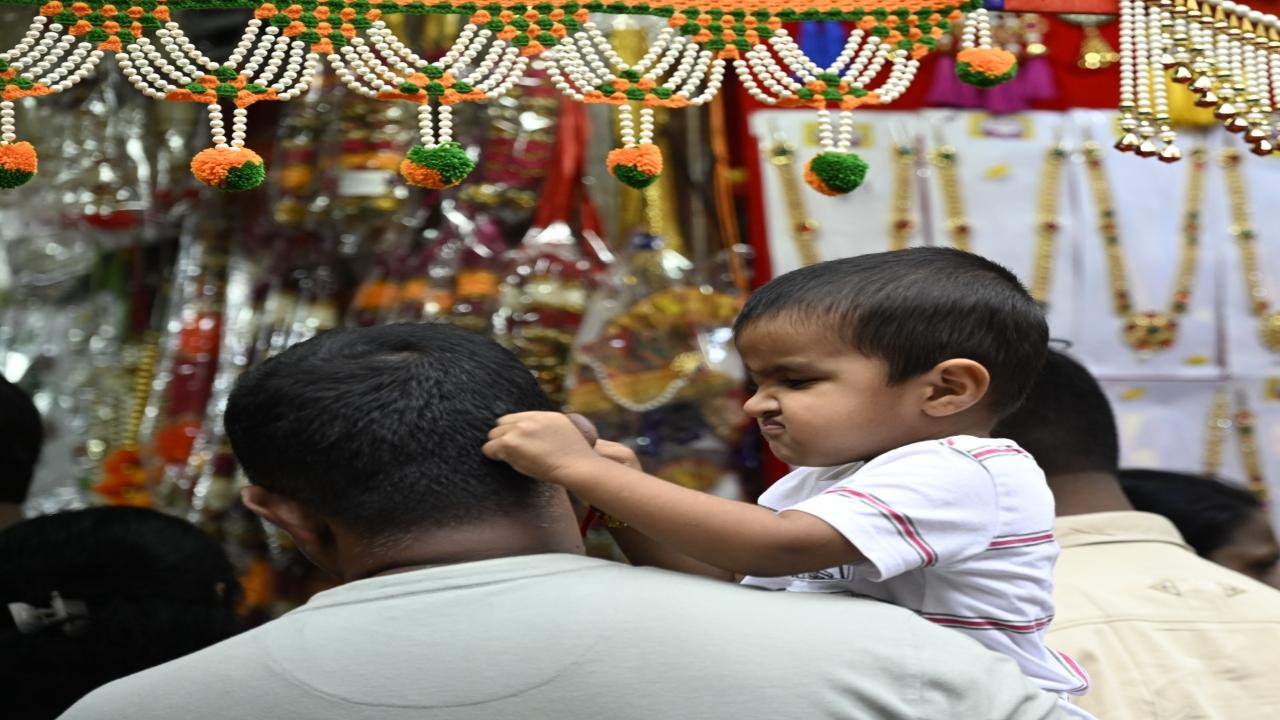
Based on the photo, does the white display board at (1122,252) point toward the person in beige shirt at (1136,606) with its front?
yes

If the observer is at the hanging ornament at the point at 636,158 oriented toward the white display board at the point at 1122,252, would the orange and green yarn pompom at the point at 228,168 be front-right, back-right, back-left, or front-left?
back-left

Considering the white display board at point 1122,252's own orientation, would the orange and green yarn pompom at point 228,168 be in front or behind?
in front

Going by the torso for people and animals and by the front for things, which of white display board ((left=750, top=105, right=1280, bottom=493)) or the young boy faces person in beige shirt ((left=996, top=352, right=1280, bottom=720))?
the white display board

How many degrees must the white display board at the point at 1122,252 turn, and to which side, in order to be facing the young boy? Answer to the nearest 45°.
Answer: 0° — it already faces them

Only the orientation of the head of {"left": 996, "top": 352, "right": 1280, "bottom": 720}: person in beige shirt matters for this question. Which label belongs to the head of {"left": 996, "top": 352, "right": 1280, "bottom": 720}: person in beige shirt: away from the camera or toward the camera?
away from the camera

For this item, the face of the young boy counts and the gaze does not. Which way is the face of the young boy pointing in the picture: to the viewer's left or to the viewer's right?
to the viewer's left

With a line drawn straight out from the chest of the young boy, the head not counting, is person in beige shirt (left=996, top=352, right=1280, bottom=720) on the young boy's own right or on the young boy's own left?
on the young boy's own right

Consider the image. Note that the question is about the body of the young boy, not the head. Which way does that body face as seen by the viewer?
to the viewer's left

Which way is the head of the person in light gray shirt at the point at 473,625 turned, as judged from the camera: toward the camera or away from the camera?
away from the camera

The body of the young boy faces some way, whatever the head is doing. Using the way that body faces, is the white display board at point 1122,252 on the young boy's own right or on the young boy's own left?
on the young boy's own right

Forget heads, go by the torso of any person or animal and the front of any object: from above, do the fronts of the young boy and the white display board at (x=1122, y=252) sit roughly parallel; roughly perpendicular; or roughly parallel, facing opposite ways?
roughly perpendicular

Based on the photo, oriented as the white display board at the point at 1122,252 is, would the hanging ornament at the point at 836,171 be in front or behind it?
in front

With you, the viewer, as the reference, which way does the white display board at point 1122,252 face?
facing the viewer

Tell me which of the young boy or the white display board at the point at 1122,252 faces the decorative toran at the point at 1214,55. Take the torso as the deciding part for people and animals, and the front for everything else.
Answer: the white display board

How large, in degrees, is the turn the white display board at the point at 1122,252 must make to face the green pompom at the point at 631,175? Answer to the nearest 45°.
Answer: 0° — it already faces it
